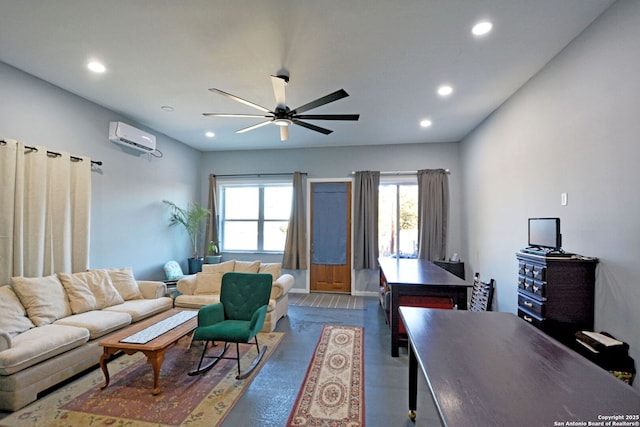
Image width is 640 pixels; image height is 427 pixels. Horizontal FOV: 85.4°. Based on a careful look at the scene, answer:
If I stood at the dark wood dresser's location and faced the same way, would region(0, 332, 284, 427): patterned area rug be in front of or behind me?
in front

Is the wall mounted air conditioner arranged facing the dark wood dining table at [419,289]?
yes

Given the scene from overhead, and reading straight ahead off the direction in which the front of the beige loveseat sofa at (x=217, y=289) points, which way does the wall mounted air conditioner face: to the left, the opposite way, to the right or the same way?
to the left

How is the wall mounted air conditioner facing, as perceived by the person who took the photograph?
facing the viewer and to the right of the viewer

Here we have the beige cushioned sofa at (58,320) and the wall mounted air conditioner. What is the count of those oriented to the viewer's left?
0

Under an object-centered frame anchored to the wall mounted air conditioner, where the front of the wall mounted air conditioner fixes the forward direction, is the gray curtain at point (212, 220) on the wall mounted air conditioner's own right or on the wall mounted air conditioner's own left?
on the wall mounted air conditioner's own left

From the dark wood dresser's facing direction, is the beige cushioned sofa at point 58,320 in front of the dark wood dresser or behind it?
in front

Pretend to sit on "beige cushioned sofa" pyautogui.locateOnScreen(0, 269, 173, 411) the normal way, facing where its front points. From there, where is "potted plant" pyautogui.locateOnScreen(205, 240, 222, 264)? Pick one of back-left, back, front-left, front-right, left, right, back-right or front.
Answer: left

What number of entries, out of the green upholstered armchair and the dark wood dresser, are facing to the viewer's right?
0

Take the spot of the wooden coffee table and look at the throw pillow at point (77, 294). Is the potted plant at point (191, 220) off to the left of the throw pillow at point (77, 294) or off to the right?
right

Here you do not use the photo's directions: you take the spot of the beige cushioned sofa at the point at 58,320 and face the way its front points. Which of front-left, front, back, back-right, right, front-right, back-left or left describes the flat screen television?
front

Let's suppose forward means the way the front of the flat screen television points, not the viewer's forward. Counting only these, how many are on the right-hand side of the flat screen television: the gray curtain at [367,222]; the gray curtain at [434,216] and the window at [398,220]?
3

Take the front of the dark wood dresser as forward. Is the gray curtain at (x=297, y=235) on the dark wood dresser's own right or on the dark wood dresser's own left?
on the dark wood dresser's own right

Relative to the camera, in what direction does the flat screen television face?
facing the viewer and to the left of the viewer

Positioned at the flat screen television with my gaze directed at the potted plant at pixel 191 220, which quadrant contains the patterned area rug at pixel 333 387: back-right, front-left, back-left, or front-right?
front-left

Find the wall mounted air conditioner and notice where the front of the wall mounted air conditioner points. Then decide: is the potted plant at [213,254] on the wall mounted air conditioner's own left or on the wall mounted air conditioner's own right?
on the wall mounted air conditioner's own left

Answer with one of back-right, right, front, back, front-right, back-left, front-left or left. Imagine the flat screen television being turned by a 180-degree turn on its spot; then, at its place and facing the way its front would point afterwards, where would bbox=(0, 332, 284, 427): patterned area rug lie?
back

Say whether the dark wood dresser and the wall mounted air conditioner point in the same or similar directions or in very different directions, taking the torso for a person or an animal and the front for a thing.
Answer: very different directions
